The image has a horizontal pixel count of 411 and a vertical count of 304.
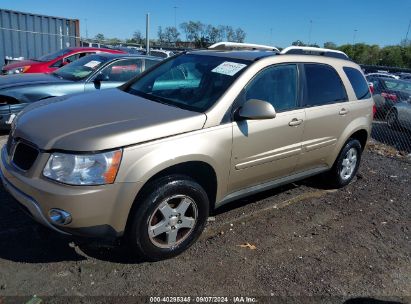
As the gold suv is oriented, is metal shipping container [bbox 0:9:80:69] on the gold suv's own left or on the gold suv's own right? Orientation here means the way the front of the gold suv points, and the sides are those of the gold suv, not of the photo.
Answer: on the gold suv's own right

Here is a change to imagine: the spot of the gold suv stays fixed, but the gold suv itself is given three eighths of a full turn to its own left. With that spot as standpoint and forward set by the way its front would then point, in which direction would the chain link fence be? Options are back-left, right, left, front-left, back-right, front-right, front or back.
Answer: front-left

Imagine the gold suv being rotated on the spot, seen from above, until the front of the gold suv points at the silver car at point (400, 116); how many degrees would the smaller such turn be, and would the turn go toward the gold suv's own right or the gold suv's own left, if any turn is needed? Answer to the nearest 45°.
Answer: approximately 180°

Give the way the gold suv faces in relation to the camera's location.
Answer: facing the viewer and to the left of the viewer
